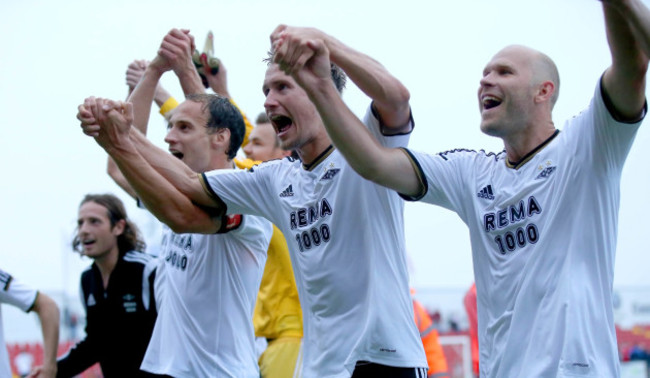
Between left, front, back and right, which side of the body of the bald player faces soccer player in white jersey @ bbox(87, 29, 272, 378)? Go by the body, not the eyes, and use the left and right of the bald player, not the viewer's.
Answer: right

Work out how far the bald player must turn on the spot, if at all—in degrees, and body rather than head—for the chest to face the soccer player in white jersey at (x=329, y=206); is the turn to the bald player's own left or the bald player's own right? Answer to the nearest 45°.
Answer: approximately 45° to the bald player's own right

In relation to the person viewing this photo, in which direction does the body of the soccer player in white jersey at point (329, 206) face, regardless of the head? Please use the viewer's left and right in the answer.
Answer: facing the viewer and to the left of the viewer

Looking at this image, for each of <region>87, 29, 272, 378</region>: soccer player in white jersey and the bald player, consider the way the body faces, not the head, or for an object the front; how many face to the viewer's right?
0

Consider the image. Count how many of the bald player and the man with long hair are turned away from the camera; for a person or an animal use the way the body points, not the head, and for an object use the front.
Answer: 0

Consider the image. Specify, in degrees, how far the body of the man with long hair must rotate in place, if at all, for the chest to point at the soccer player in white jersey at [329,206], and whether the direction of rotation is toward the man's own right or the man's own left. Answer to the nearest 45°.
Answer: approximately 45° to the man's own left

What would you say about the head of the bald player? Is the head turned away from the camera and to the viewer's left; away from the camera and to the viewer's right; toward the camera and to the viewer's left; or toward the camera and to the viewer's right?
toward the camera and to the viewer's left

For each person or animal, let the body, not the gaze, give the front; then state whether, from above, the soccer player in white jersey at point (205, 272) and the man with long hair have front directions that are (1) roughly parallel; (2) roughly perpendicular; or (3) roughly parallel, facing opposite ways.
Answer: roughly parallel

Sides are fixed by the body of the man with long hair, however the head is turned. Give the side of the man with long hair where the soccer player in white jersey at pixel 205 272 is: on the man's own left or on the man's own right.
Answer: on the man's own left

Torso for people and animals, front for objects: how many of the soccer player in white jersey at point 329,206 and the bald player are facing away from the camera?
0

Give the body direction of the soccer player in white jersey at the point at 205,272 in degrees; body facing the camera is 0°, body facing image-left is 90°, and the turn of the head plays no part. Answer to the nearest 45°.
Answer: approximately 45°

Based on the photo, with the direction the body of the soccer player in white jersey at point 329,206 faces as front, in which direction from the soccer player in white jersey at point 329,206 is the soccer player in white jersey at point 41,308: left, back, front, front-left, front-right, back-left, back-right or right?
right

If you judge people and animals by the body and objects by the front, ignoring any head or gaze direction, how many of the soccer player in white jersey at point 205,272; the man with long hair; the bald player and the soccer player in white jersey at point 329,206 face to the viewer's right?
0
